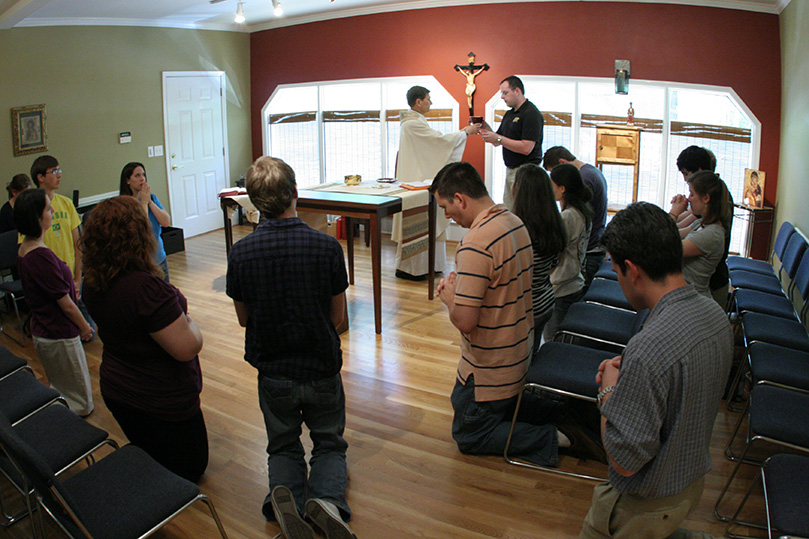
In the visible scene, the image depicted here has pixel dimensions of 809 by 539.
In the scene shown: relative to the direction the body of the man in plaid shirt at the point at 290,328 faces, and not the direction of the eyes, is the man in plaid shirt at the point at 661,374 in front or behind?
behind

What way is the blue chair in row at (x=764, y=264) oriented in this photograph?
to the viewer's left

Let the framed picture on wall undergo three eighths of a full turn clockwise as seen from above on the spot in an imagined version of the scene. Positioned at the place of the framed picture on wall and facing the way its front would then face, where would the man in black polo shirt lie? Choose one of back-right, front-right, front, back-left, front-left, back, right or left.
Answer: back-left

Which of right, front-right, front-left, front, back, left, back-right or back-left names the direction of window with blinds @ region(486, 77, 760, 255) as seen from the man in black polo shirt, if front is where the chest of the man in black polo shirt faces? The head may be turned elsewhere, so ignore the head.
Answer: back-right

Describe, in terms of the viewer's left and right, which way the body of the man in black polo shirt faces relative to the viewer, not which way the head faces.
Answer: facing to the left of the viewer

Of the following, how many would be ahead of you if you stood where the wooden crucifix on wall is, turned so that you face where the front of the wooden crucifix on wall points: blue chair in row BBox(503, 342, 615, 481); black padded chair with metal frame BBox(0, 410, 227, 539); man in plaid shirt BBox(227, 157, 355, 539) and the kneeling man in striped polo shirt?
4

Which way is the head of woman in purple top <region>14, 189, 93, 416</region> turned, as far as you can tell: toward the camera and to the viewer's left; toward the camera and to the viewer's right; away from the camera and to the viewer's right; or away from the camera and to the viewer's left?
away from the camera and to the viewer's right

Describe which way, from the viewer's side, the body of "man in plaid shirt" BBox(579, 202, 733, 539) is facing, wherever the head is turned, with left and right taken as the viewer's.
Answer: facing away from the viewer and to the left of the viewer

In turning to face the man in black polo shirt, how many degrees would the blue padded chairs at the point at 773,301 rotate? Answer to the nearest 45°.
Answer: approximately 45° to its right

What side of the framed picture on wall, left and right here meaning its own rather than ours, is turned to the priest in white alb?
front

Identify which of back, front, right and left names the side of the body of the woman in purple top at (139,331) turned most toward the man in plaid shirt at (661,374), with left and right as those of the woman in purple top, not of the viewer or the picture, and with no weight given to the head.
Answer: right

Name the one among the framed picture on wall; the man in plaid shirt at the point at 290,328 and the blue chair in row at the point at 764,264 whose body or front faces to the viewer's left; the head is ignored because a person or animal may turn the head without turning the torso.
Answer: the blue chair in row

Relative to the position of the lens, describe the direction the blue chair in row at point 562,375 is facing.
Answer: facing to the left of the viewer

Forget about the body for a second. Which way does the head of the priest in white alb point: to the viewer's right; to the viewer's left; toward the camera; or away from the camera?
to the viewer's right

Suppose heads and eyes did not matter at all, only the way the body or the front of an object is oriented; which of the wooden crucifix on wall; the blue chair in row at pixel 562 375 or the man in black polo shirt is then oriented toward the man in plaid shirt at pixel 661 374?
the wooden crucifix on wall
